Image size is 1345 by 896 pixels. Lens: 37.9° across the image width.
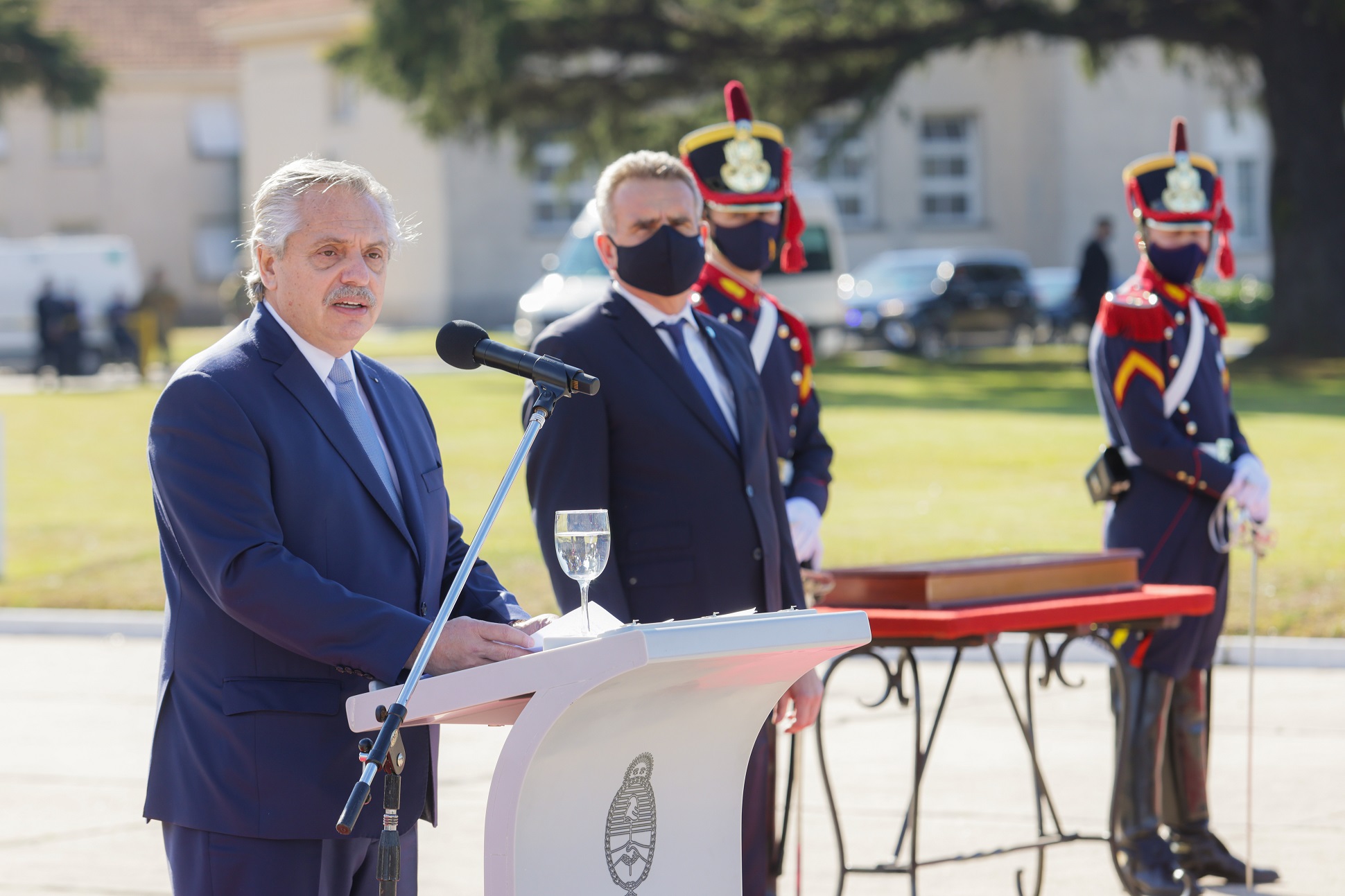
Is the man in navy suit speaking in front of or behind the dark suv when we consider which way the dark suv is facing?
in front

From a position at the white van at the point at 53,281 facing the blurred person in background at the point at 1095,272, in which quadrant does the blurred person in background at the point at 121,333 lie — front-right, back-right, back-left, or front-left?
front-right

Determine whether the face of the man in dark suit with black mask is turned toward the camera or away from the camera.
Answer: toward the camera

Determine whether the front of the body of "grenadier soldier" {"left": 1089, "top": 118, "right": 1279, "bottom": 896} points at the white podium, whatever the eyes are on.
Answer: no

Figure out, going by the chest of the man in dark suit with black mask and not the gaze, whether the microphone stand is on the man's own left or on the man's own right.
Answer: on the man's own right

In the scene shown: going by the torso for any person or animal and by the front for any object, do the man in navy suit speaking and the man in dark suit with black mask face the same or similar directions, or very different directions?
same or similar directions

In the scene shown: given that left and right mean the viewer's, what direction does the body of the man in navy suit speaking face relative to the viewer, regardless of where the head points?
facing the viewer and to the right of the viewer

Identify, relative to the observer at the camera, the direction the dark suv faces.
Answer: facing the viewer and to the left of the viewer

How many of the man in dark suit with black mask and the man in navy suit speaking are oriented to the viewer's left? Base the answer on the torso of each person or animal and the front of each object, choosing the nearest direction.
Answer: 0

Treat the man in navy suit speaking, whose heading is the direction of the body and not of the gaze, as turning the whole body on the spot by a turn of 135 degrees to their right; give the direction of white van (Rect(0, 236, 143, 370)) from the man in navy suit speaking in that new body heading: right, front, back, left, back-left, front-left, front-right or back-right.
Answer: right

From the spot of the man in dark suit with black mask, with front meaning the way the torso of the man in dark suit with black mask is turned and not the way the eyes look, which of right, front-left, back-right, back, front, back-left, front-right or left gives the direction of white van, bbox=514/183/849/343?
back-left

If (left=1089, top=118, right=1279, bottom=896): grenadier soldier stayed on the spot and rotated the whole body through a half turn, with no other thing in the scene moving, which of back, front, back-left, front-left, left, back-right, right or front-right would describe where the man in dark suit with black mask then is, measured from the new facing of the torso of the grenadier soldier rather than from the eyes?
left

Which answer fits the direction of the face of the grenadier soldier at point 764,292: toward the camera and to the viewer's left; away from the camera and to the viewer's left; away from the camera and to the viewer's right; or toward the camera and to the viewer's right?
toward the camera and to the viewer's left

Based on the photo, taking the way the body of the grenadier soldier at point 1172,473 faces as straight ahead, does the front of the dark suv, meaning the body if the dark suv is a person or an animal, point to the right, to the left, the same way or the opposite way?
to the right

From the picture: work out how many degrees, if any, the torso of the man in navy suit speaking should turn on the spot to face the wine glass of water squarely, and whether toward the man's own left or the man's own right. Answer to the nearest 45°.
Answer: approximately 45° to the man's own left
